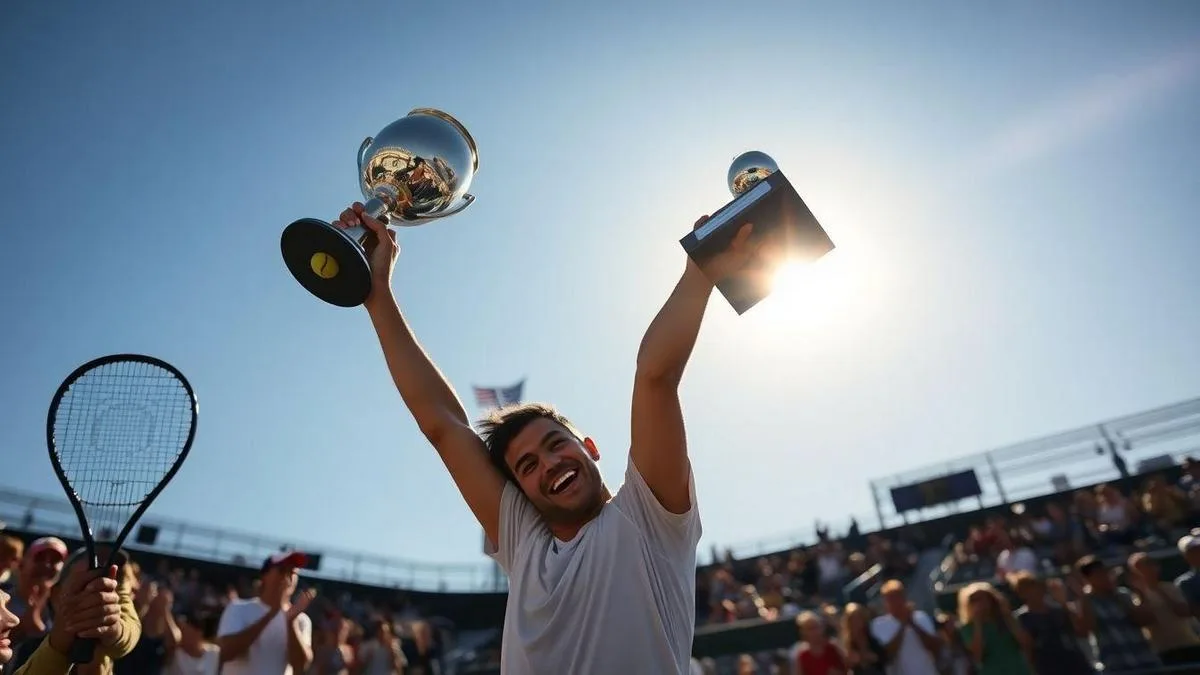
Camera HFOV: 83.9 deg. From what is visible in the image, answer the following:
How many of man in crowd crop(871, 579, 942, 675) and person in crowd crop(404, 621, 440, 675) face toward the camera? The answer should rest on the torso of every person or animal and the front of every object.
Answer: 2

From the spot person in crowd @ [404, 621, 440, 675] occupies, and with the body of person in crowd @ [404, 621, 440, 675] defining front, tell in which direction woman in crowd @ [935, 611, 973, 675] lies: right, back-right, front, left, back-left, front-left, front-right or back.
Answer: front-left

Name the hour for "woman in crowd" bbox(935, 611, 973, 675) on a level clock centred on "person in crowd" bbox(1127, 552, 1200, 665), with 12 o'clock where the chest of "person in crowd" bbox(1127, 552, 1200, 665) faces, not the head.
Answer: "woman in crowd" bbox(935, 611, 973, 675) is roughly at 2 o'clock from "person in crowd" bbox(1127, 552, 1200, 665).

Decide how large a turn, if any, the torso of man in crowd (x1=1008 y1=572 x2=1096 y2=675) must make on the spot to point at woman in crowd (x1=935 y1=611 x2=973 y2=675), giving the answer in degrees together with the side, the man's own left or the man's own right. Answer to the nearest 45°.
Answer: approximately 90° to the man's own right

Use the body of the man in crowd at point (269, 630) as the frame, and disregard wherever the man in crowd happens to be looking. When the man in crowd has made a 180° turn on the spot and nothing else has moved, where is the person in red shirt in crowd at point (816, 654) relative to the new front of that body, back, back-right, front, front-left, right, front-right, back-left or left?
back-right

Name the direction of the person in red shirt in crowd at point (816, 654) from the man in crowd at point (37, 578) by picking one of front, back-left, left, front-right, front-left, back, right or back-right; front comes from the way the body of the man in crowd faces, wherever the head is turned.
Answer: front-left

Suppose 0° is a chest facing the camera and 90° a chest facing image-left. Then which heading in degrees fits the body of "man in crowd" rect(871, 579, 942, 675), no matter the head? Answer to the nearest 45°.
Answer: approximately 0°
